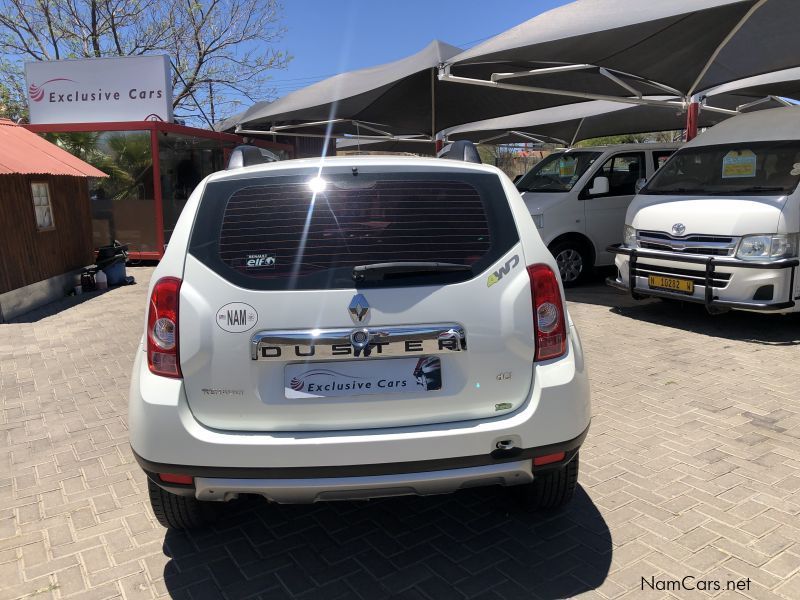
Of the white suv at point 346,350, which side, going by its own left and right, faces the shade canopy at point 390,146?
front

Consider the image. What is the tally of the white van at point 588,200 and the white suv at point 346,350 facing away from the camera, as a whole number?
1

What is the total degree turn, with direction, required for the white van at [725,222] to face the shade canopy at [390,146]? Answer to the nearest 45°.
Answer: approximately 90° to its right

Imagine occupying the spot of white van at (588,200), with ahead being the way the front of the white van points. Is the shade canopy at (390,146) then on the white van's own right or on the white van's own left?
on the white van's own right

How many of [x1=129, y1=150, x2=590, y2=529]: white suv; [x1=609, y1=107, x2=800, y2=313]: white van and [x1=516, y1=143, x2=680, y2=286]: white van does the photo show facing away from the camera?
1

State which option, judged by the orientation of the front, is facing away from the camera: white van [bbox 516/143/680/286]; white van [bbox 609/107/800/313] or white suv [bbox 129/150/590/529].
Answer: white suv [bbox 129/150/590/529]

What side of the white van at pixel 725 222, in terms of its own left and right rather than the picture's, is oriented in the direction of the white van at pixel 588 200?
right

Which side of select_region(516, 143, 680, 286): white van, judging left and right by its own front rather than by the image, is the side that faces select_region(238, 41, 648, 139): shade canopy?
right

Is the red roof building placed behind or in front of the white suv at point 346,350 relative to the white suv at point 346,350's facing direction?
in front

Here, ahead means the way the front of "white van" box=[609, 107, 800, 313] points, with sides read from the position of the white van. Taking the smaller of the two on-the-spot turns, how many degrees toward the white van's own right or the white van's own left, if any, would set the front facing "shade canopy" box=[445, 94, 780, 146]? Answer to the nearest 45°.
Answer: approximately 135° to the white van's own right

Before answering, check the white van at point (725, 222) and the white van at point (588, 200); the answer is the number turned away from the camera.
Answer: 0

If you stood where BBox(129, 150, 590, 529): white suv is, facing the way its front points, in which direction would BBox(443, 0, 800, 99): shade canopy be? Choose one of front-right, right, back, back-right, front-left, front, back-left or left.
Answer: front-right

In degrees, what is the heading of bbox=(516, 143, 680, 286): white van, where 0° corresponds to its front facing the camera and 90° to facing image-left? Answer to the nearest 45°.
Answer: approximately 45°

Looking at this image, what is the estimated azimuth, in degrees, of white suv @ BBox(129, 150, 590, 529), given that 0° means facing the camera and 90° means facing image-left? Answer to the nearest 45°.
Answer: approximately 180°

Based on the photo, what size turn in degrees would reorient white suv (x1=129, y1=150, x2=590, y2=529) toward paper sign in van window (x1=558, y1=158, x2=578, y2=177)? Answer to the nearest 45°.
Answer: approximately 45° to its right
